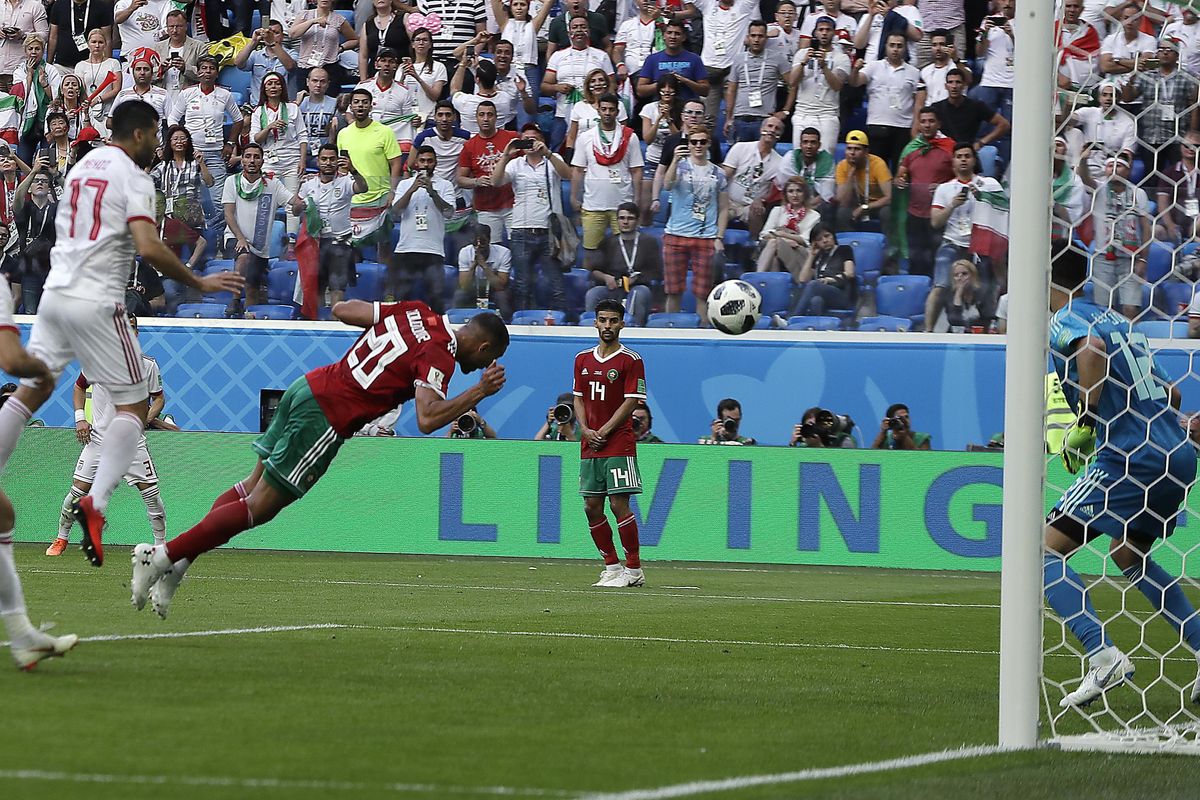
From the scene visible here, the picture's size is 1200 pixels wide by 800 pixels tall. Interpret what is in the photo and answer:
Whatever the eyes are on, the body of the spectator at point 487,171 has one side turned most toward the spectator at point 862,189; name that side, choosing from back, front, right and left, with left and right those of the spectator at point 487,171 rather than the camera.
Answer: left

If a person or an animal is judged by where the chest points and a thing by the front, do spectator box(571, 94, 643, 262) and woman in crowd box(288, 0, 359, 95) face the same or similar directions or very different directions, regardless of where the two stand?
same or similar directions

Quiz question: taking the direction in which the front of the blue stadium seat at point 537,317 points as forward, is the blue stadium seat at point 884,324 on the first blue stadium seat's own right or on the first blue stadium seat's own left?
on the first blue stadium seat's own left

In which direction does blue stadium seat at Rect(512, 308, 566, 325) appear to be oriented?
toward the camera

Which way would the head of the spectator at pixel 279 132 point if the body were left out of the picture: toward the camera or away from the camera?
toward the camera

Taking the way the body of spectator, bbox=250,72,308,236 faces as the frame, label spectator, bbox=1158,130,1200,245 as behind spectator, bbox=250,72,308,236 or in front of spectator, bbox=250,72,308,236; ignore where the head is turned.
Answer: in front

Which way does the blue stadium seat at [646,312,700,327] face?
toward the camera

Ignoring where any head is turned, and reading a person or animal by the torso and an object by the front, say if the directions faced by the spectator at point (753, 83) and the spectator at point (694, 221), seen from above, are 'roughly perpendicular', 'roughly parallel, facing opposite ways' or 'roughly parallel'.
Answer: roughly parallel

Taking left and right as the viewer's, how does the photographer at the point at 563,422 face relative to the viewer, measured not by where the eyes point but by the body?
facing the viewer

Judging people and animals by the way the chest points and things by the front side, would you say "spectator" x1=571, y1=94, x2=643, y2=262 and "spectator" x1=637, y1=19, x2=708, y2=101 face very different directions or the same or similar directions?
same or similar directions

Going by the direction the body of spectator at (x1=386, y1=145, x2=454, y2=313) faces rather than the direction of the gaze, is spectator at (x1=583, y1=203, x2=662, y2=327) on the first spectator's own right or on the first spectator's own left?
on the first spectator's own left

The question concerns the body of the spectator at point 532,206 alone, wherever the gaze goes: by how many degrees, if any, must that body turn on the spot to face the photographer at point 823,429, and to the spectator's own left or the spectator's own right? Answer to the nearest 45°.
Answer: approximately 45° to the spectator's own left

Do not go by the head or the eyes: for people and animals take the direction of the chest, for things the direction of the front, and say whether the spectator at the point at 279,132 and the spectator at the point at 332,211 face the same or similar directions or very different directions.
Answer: same or similar directions
